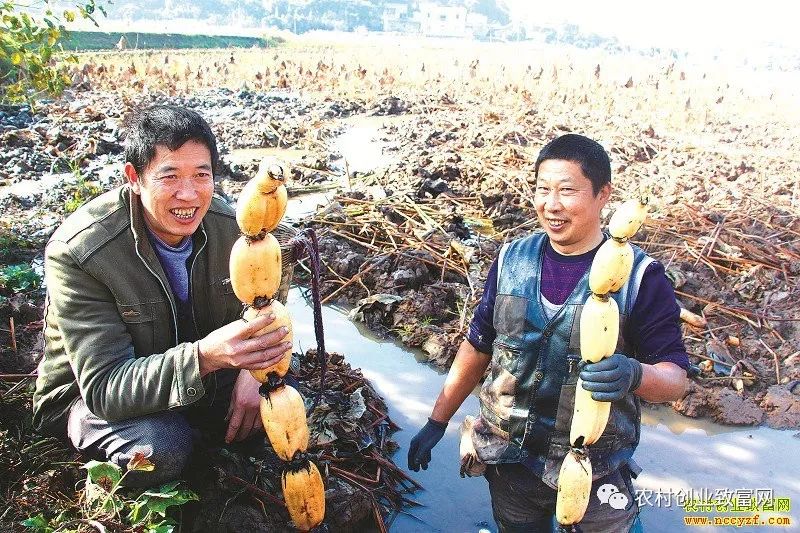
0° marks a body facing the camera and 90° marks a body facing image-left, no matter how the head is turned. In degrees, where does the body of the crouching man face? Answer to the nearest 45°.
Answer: approximately 315°

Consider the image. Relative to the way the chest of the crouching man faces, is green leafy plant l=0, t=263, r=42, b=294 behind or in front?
behind

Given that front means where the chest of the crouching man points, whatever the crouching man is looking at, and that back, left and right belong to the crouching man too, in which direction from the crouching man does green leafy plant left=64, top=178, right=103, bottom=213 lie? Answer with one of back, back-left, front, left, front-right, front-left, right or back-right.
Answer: back-left

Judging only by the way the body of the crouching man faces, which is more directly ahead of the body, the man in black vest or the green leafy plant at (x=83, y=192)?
the man in black vest

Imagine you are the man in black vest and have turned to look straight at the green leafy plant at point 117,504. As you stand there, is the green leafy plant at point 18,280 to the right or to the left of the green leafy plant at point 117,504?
right

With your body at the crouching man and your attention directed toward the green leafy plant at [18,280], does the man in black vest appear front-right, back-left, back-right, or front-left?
back-right
